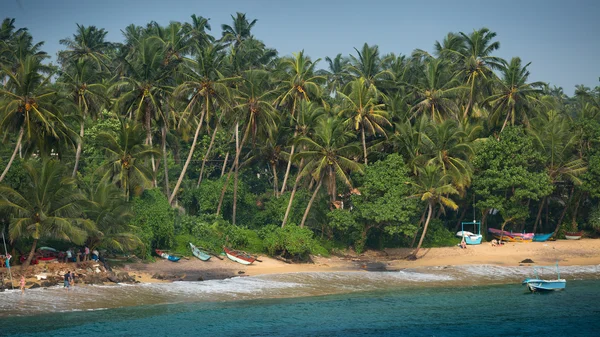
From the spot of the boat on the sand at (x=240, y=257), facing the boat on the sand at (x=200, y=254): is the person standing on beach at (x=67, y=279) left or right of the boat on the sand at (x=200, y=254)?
left

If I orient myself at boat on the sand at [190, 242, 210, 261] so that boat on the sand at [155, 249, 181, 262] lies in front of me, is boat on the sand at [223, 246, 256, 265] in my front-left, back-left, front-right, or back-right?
back-left
